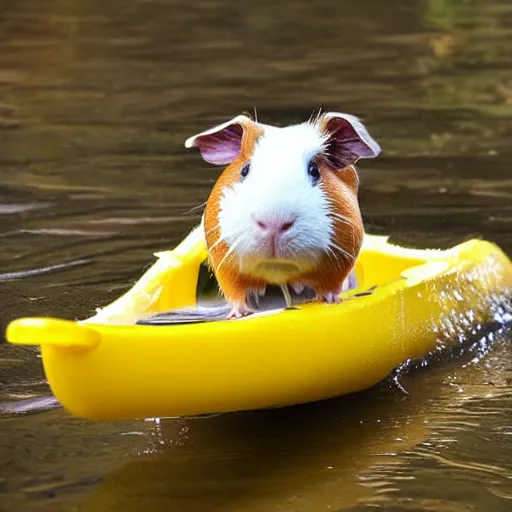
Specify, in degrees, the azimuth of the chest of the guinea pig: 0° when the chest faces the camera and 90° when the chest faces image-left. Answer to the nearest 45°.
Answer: approximately 0°
